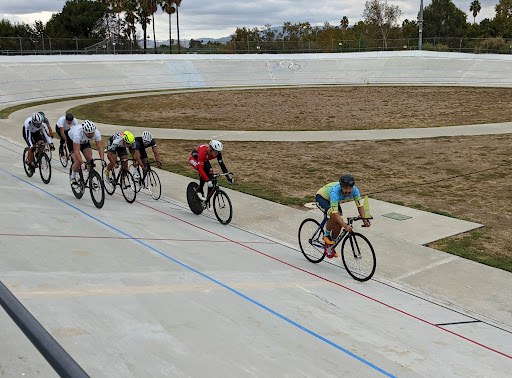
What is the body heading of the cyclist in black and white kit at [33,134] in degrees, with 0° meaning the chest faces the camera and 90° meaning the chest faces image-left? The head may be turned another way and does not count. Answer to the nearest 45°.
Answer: approximately 315°

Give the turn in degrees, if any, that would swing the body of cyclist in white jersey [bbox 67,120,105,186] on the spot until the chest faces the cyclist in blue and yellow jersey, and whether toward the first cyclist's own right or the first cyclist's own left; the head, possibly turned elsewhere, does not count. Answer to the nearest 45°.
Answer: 0° — they already face them

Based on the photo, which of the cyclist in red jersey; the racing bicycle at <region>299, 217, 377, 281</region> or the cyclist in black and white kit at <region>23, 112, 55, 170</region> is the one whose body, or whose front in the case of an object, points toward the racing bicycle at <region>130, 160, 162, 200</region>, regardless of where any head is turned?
the cyclist in black and white kit

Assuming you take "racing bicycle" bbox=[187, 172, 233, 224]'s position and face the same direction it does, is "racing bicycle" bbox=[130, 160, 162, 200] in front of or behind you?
behind

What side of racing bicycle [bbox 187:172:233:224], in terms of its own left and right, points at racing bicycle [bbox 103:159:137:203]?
back

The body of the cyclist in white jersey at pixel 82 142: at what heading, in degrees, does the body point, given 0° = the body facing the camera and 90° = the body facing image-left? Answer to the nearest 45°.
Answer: approximately 315°

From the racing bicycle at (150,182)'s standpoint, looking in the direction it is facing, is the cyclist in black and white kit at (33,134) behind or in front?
behind
